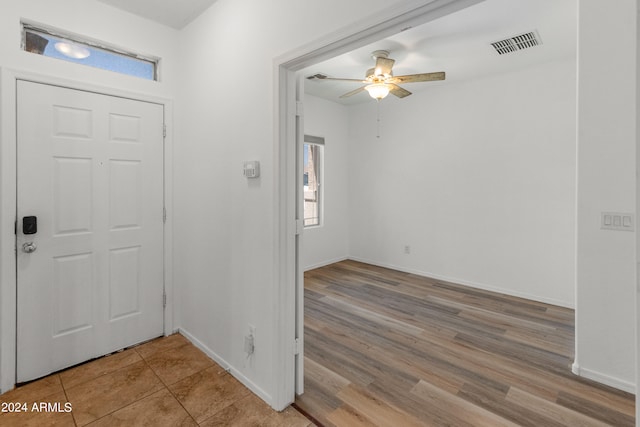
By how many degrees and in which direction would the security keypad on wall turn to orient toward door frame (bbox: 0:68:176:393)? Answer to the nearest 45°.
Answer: approximately 45° to its right

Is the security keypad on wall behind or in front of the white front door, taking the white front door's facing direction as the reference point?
in front

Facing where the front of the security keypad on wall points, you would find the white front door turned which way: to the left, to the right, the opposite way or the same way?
to the left

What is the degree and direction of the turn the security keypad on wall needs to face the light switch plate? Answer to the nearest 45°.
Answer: approximately 135° to its left

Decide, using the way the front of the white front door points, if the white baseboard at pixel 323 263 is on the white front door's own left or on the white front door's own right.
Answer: on the white front door's own left

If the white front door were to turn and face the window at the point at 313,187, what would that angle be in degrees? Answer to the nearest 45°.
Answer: approximately 90° to its left

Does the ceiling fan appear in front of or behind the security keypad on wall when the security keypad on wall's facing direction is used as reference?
behind

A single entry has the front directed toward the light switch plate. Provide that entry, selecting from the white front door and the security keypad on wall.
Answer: the white front door

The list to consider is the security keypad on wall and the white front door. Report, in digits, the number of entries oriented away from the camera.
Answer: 0

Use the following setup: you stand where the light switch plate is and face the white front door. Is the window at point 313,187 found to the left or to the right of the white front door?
right

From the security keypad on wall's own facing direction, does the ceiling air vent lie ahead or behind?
behind

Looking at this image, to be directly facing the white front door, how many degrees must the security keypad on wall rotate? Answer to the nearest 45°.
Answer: approximately 90° to its right

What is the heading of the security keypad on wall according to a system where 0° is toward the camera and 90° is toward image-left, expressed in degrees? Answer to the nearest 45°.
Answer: approximately 45°
